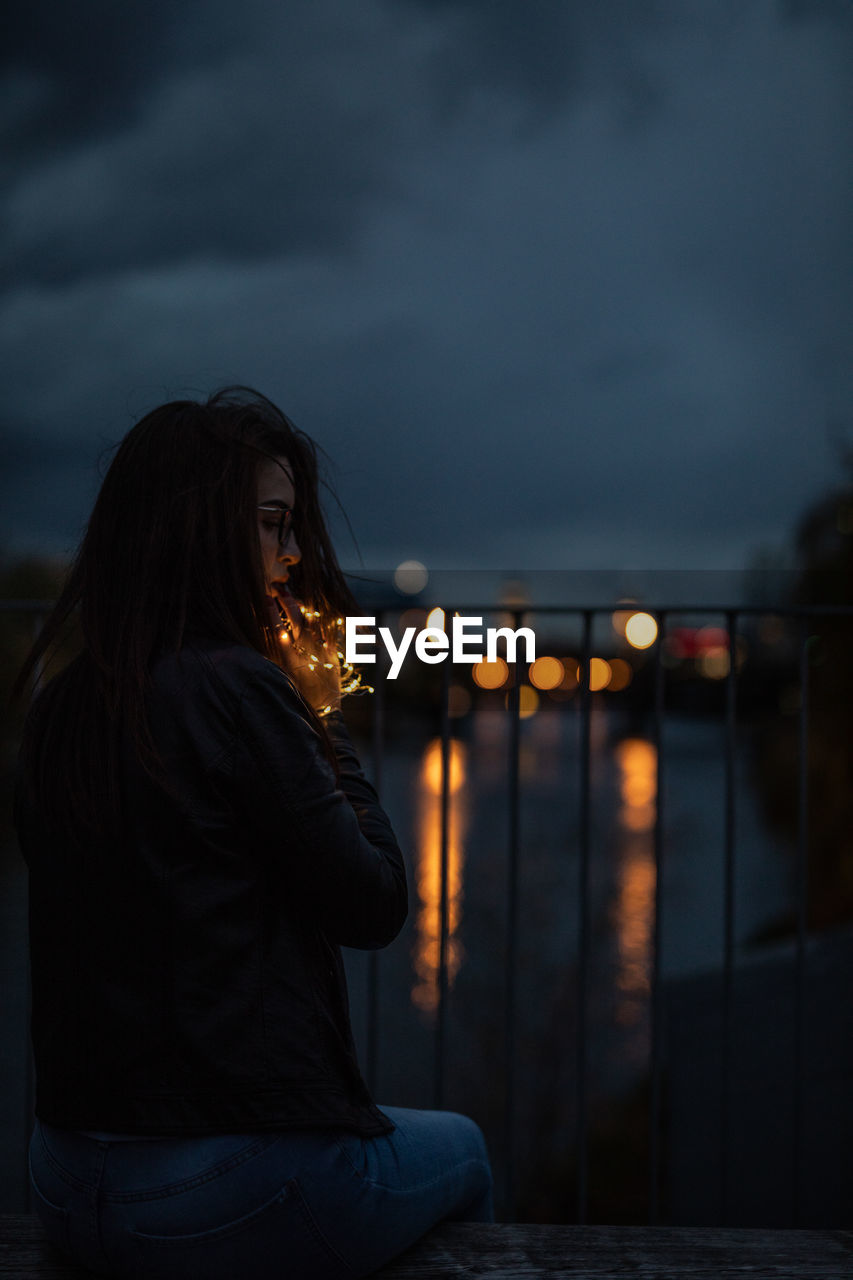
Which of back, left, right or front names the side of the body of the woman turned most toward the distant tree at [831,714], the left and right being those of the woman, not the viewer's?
front

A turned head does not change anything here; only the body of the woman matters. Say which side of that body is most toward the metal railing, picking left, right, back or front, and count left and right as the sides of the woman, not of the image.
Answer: front

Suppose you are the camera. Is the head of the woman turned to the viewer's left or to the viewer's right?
to the viewer's right

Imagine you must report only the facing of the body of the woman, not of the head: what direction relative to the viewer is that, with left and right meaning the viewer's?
facing away from the viewer and to the right of the viewer
